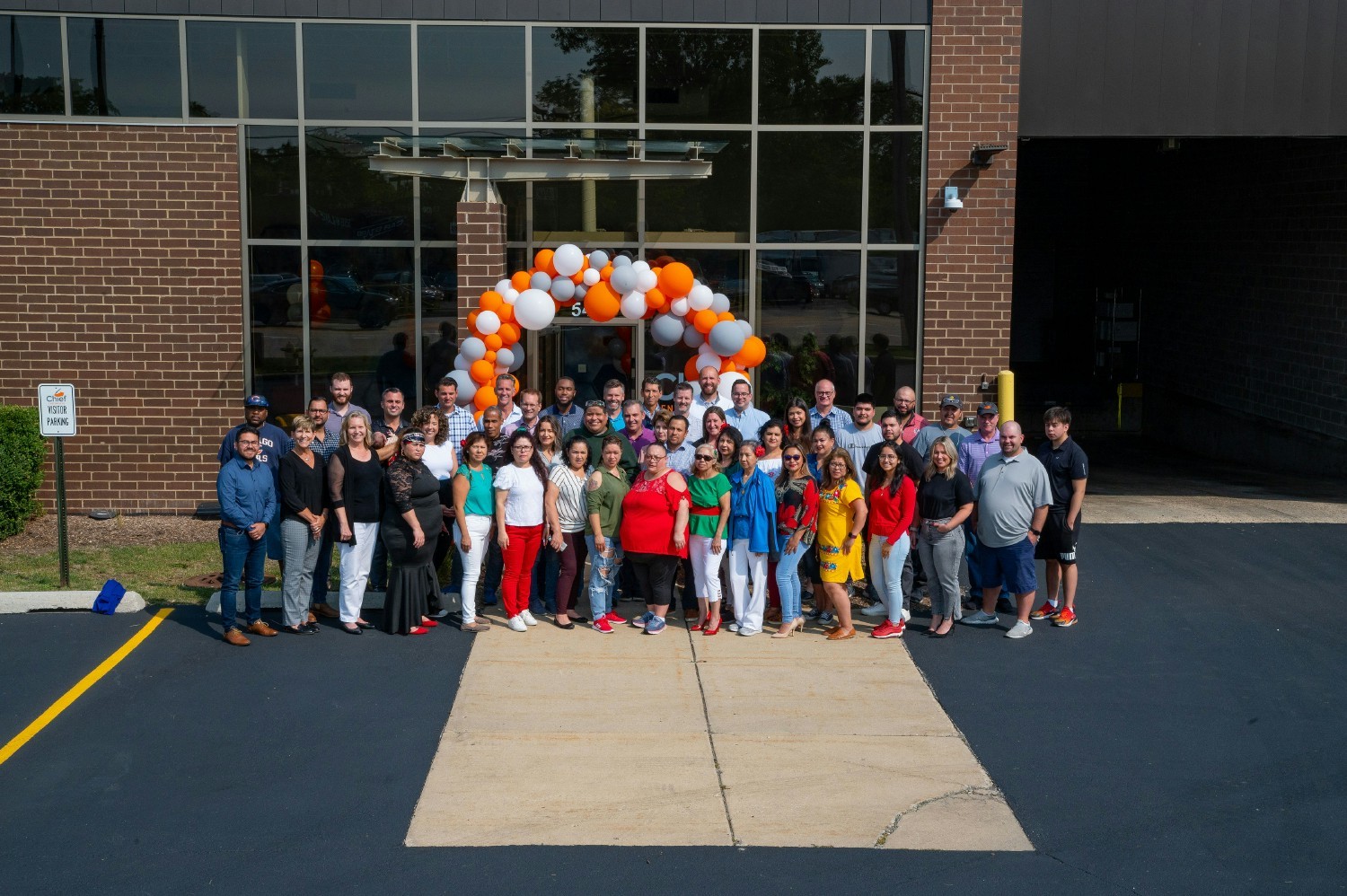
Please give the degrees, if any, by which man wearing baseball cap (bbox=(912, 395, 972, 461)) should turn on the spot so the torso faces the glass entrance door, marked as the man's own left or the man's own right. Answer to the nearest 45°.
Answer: approximately 135° to the man's own right

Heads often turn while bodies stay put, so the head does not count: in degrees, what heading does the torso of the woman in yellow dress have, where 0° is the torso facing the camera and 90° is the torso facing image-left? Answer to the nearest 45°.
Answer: approximately 45°

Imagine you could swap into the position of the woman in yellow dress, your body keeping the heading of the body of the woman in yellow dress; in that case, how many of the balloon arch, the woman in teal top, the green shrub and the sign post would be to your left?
0

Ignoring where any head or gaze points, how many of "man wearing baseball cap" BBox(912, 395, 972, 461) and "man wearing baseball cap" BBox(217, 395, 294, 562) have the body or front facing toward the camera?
2

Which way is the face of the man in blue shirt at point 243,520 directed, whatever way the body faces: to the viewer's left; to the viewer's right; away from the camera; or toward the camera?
toward the camera

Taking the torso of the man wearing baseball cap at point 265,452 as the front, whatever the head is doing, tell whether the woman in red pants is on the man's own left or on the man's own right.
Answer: on the man's own left

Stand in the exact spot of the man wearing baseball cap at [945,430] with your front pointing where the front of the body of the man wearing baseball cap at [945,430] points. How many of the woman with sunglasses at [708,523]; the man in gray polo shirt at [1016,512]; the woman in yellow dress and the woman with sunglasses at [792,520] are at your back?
0

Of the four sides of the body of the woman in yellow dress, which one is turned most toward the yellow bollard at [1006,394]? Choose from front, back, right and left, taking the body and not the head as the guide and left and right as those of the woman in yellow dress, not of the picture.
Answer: back

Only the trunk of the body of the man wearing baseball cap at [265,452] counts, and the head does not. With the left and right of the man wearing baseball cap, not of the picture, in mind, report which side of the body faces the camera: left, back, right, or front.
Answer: front

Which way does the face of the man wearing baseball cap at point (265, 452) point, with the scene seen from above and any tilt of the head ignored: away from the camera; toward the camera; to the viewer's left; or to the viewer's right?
toward the camera

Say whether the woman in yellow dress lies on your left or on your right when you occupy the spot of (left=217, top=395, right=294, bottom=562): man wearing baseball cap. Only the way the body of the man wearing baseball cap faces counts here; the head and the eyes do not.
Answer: on your left

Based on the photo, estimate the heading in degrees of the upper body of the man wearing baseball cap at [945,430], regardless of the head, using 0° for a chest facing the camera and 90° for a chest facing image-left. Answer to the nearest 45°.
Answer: approximately 0°

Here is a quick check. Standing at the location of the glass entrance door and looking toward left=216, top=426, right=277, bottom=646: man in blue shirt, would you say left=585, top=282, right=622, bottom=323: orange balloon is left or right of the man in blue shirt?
left

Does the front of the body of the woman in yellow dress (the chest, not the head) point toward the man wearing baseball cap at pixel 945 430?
no

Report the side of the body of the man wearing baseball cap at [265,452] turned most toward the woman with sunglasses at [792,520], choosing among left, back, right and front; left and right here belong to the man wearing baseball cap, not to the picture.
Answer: left

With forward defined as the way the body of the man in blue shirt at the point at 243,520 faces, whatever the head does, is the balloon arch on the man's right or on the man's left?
on the man's left
